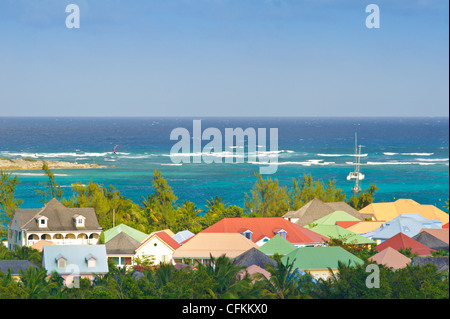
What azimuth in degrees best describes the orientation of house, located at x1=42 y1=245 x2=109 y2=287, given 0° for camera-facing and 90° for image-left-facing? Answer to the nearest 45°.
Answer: approximately 0°

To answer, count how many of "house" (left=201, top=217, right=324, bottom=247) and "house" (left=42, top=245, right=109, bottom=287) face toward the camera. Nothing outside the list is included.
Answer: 2

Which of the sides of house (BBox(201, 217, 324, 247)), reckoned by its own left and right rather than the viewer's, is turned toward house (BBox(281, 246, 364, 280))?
front

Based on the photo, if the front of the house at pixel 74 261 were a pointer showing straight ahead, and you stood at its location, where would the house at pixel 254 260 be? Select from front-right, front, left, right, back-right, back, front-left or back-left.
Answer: left

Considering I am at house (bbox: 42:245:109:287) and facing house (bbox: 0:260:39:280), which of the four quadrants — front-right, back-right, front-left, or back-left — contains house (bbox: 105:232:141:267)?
back-right

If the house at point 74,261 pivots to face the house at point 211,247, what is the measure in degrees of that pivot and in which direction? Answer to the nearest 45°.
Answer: approximately 135° to its left

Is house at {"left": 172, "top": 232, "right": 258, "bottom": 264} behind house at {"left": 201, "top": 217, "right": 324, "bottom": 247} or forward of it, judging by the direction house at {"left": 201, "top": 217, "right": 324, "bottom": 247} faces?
forward

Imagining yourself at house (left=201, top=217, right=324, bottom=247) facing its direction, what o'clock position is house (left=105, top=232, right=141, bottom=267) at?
house (left=105, top=232, right=141, bottom=267) is roughly at 2 o'clock from house (left=201, top=217, right=324, bottom=247).

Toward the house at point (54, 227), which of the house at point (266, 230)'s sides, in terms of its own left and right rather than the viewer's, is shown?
right

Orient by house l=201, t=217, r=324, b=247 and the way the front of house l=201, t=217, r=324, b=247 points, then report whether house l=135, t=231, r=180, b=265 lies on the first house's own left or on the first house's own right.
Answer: on the first house's own right

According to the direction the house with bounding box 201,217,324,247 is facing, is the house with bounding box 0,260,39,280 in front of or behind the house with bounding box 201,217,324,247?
in front

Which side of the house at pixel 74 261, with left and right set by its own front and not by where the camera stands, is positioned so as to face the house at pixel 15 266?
right

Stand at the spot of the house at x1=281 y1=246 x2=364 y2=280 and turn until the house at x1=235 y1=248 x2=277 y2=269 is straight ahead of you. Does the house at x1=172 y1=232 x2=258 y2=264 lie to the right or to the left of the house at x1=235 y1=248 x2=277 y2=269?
right
